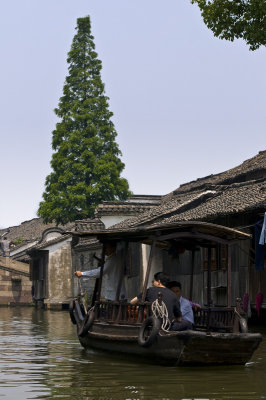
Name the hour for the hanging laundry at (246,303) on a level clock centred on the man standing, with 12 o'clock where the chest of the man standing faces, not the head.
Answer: The hanging laundry is roughly at 4 o'clock from the man standing.

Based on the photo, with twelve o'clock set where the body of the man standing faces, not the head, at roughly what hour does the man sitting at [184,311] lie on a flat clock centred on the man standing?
The man sitting is roughly at 8 o'clock from the man standing.

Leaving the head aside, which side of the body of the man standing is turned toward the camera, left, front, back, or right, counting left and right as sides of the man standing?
left

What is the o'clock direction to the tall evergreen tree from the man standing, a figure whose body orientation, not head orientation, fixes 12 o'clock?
The tall evergreen tree is roughly at 3 o'clock from the man standing.
